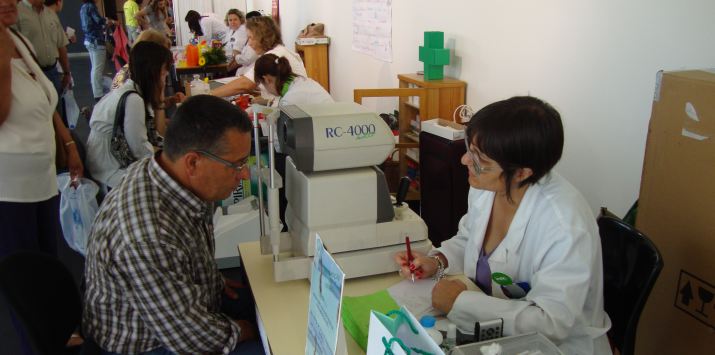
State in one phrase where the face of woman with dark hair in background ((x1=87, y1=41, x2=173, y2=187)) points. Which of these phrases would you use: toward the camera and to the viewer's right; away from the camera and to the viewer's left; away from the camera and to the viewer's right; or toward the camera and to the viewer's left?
away from the camera and to the viewer's right

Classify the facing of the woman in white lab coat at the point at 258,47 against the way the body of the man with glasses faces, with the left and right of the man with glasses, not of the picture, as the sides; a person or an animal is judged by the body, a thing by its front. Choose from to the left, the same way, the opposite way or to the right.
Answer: the opposite way

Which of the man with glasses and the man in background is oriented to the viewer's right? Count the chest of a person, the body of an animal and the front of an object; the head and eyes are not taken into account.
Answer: the man with glasses

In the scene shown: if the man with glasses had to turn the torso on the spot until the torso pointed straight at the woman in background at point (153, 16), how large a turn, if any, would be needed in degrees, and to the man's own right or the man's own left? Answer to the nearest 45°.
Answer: approximately 90° to the man's own left

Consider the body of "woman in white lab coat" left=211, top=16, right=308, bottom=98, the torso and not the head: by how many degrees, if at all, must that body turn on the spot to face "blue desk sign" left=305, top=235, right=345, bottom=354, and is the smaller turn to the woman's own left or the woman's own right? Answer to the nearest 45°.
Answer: approximately 90° to the woman's own left

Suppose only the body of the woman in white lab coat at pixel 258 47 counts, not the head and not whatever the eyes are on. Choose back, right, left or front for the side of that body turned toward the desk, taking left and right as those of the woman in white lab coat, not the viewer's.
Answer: left

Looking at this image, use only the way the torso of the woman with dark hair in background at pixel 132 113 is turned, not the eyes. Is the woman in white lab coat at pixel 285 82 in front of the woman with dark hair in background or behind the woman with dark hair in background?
in front

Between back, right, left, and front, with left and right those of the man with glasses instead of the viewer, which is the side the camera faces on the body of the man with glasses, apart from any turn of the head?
right

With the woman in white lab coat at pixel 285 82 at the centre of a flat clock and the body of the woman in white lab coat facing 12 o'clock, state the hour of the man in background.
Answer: The man in background is roughly at 1 o'clock from the woman in white lab coat.

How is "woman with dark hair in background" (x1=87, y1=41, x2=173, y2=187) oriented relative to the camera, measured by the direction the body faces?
to the viewer's right

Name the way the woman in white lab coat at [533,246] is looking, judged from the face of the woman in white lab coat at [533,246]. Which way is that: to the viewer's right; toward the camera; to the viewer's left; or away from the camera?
to the viewer's left

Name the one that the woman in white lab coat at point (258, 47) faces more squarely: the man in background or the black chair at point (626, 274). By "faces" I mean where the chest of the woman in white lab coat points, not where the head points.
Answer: the man in background

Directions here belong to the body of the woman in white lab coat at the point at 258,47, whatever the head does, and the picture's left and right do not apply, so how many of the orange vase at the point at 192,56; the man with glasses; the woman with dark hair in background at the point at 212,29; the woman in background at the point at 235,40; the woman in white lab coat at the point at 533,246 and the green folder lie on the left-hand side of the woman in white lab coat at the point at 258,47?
3

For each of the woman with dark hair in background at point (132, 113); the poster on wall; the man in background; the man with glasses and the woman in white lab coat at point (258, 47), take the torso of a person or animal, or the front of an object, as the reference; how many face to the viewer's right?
2

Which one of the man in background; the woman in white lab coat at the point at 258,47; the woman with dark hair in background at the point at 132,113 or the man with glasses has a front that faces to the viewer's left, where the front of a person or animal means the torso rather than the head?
the woman in white lab coat

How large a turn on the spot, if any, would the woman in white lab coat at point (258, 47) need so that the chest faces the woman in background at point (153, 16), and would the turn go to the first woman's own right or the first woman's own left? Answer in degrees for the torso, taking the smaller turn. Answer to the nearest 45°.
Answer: approximately 90° to the first woman's own right

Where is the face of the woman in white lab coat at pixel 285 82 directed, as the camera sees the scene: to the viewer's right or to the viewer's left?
to the viewer's left

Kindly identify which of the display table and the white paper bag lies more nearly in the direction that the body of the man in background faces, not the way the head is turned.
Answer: the white paper bag

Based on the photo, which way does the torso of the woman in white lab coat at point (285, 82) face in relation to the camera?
to the viewer's left
